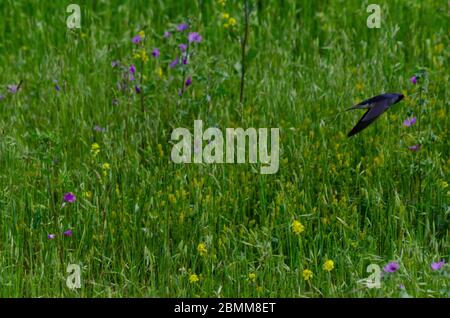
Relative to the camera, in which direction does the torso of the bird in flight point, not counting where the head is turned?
to the viewer's right

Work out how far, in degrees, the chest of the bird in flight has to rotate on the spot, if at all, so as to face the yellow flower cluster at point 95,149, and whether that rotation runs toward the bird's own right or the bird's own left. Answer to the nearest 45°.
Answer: approximately 180°

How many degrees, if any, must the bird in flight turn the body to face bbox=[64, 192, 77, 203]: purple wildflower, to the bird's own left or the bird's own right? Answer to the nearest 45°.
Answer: approximately 180°

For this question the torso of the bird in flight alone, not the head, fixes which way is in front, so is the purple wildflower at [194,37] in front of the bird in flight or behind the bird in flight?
behind

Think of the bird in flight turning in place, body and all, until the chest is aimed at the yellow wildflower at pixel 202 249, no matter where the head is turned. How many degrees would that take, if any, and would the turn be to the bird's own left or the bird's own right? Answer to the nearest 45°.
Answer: approximately 135° to the bird's own right

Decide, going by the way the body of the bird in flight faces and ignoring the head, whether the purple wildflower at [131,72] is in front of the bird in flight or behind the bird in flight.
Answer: behind
